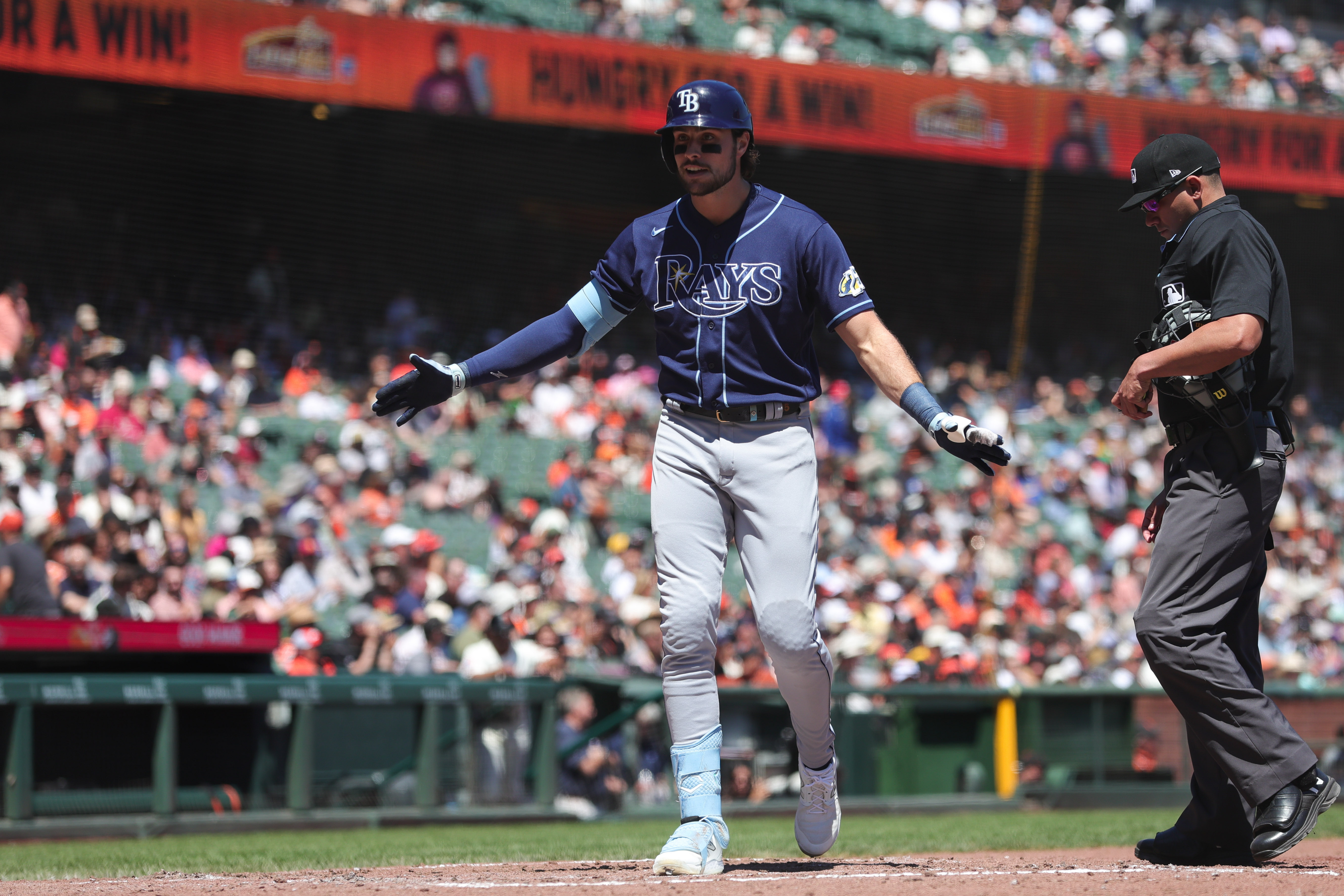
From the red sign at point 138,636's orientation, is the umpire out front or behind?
out front

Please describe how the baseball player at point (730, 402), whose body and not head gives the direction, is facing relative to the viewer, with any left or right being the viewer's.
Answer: facing the viewer

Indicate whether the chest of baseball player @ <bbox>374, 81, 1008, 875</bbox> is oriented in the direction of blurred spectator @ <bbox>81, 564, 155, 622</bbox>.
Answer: no

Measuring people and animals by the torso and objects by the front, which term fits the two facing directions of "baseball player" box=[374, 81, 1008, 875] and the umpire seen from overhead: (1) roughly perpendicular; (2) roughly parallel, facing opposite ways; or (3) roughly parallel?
roughly perpendicular

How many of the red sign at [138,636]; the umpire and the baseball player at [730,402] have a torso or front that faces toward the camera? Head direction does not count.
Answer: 2

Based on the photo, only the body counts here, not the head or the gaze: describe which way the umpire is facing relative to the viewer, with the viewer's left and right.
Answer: facing to the left of the viewer

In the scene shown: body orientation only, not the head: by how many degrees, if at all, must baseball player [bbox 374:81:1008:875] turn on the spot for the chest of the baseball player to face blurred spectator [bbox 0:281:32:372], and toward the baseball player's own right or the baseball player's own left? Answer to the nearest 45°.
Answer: approximately 135° to the baseball player's own right

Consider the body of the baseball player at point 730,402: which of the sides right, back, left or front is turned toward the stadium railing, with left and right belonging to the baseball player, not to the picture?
back

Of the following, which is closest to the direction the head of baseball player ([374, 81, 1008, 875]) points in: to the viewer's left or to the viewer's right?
to the viewer's left

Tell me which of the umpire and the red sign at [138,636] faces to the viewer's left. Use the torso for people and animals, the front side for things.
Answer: the umpire

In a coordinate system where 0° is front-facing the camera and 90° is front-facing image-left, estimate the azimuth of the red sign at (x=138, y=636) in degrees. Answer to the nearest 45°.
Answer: approximately 0°

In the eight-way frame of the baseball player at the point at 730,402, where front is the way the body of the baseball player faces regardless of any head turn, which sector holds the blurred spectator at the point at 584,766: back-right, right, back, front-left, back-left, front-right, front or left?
back
